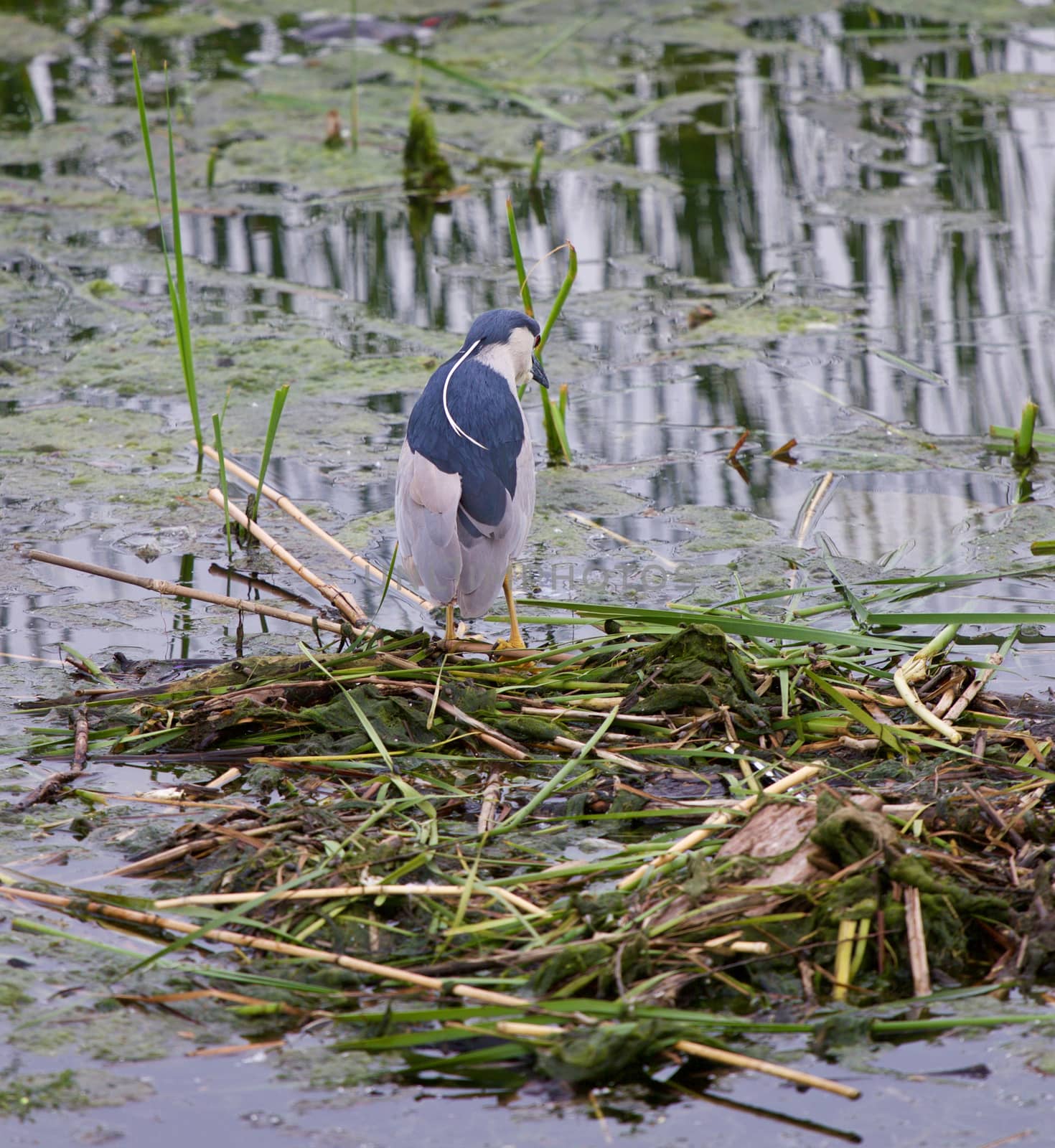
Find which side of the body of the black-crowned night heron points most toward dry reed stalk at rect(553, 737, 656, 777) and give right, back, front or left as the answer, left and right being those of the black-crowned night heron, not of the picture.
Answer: back

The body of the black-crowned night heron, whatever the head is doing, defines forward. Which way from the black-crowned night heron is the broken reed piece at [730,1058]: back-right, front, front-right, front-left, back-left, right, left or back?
back

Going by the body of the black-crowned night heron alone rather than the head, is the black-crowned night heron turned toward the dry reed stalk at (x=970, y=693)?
no

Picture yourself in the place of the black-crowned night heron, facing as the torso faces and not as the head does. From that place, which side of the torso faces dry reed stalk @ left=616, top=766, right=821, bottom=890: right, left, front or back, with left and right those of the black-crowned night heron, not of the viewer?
back

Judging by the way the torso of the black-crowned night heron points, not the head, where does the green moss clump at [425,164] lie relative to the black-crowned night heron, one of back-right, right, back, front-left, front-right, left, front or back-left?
front

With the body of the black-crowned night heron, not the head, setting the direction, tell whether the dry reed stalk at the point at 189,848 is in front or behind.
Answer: behind

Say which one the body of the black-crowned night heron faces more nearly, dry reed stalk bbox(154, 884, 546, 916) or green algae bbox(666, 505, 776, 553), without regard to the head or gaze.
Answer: the green algae

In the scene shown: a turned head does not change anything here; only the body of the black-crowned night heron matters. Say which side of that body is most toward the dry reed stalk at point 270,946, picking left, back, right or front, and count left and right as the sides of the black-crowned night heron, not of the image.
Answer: back

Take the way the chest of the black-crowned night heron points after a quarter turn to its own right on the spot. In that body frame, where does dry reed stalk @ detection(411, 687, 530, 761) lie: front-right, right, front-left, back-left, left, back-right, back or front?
right

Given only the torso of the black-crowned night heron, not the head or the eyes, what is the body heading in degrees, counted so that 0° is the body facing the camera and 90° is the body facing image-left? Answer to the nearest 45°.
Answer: approximately 180°

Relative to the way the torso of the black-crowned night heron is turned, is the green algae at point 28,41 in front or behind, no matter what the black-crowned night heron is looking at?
in front

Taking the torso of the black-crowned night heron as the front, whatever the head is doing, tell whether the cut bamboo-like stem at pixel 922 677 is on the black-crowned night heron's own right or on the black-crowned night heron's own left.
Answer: on the black-crowned night heron's own right

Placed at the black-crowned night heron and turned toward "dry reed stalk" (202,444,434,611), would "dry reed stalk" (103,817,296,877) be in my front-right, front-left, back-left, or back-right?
back-left

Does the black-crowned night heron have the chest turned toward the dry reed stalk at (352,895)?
no
